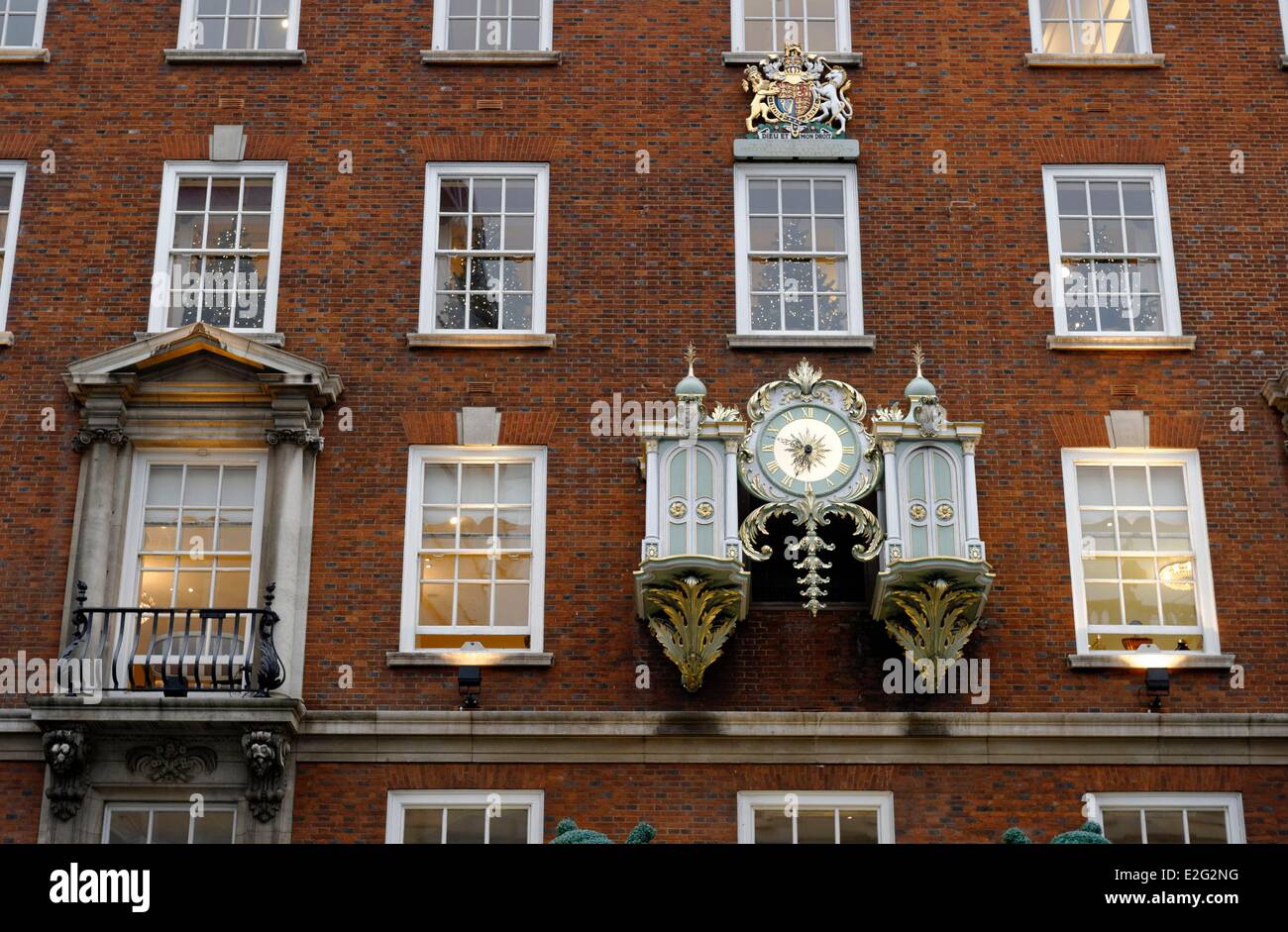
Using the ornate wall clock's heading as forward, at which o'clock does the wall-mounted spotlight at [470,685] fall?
The wall-mounted spotlight is roughly at 3 o'clock from the ornate wall clock.

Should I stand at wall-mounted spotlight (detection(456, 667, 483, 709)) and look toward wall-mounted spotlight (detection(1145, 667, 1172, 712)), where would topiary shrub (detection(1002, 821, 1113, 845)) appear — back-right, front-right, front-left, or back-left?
front-right

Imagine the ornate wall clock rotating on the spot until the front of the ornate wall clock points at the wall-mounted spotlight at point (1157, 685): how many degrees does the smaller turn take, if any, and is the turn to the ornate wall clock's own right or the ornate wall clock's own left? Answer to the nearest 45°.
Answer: approximately 90° to the ornate wall clock's own left

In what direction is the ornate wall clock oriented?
toward the camera
